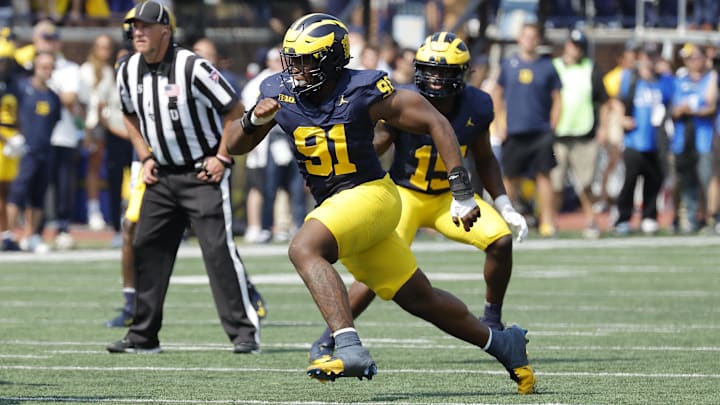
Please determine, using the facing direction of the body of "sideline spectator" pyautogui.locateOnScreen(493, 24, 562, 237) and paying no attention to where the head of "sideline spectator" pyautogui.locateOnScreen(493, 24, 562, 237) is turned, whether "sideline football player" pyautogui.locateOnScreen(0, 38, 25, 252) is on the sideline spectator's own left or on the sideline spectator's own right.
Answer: on the sideline spectator's own right

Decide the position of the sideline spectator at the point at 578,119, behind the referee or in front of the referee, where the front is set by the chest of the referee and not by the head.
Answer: behind

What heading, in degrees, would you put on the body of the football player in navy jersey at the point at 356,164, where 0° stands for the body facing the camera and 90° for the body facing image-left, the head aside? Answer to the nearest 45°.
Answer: approximately 45°

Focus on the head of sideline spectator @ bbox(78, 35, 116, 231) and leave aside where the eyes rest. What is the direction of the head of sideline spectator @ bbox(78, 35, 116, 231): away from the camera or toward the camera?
toward the camera

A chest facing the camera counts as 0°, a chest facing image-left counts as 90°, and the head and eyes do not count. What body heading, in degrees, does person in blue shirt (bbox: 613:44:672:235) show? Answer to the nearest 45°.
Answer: approximately 0°

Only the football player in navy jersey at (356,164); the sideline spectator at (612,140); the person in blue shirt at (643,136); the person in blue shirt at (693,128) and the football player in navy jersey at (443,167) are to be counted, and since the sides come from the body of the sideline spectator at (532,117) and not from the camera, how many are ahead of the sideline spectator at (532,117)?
2

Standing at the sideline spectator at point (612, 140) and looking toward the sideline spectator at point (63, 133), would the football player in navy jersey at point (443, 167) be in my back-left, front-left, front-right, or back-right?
front-left

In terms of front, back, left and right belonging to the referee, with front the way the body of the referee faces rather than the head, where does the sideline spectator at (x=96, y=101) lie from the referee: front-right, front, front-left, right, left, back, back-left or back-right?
back-right

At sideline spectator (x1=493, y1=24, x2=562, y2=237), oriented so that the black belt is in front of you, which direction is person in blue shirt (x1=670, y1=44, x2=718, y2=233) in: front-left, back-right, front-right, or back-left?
back-left

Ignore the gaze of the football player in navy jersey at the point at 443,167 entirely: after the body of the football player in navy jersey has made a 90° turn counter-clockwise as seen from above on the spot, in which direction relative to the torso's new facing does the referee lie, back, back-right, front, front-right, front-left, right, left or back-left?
back

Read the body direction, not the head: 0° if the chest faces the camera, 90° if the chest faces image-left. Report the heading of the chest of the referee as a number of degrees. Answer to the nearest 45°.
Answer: approximately 45°

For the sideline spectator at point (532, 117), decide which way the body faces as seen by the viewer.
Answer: toward the camera

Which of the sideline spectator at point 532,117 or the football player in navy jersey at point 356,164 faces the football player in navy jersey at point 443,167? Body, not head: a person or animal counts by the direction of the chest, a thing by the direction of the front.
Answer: the sideline spectator

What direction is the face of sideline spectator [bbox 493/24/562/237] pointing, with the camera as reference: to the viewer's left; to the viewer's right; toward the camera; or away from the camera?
toward the camera
